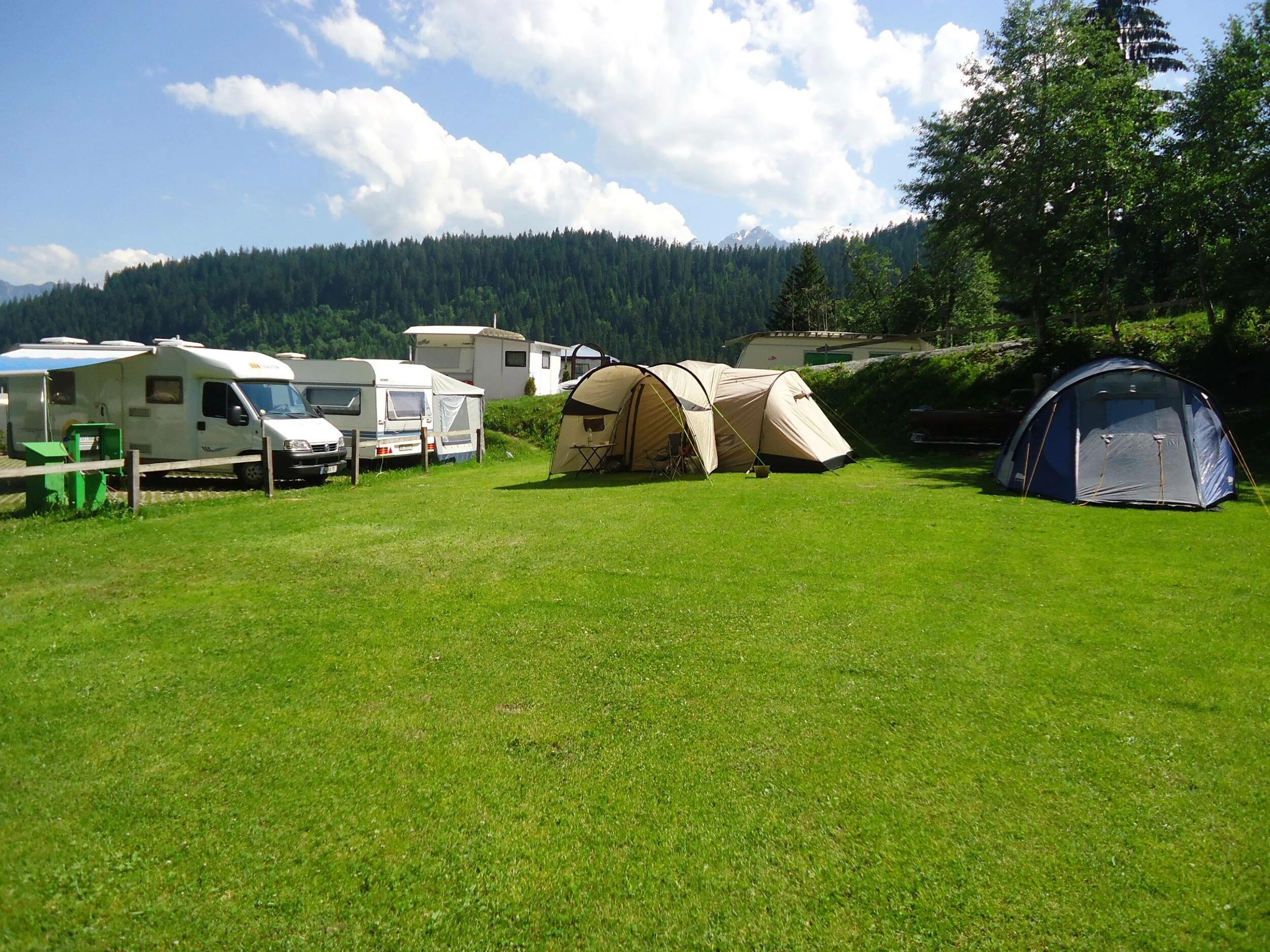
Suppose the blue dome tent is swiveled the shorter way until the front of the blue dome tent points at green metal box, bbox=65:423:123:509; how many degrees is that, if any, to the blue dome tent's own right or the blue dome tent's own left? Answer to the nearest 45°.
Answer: approximately 45° to the blue dome tent's own right

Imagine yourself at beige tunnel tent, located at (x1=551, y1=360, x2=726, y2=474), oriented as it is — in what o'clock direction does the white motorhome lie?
The white motorhome is roughly at 1 o'clock from the beige tunnel tent.

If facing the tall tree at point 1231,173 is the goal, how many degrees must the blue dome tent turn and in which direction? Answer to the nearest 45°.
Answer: approximately 180°

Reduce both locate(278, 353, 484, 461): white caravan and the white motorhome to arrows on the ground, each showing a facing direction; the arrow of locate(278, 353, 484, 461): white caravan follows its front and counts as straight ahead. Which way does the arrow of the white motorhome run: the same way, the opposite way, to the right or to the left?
the opposite way

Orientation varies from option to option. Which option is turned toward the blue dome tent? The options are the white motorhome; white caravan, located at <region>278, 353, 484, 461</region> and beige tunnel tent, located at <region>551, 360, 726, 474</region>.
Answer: the white motorhome

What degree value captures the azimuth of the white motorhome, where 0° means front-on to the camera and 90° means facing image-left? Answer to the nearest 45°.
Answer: approximately 315°

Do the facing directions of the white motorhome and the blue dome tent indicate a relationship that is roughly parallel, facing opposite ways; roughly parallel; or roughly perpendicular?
roughly perpendicular

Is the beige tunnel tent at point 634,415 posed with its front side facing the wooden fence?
yes

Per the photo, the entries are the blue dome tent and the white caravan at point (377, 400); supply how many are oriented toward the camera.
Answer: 1

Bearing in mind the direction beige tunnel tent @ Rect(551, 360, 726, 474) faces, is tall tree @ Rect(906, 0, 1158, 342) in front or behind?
behind
